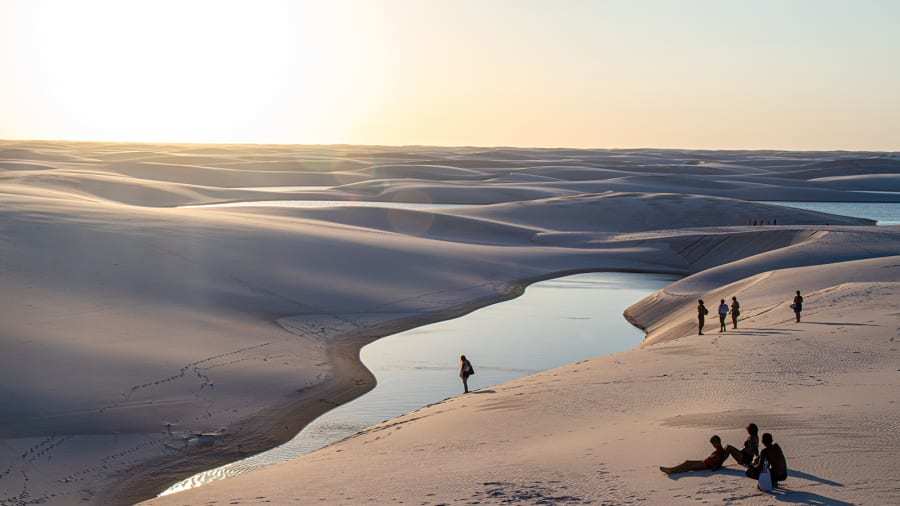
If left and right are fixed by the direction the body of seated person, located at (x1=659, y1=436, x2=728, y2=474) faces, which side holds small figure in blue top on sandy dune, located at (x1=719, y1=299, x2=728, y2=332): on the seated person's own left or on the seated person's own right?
on the seated person's own right

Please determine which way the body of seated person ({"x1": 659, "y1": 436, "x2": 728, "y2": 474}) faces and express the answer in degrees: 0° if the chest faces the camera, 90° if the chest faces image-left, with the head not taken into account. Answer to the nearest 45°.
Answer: approximately 90°

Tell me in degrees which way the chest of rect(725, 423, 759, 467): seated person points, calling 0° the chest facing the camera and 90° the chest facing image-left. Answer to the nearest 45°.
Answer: approximately 90°
